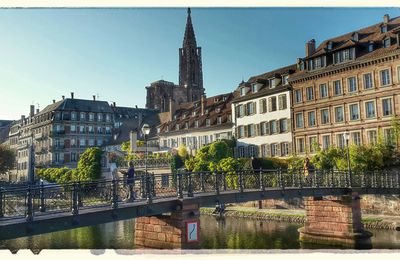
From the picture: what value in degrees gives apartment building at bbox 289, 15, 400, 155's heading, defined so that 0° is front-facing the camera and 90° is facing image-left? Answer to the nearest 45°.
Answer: approximately 45°

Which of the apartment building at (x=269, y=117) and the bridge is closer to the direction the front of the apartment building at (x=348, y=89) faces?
the bridge

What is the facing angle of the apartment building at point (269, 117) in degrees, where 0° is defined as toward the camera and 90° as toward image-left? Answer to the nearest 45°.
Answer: approximately 45°

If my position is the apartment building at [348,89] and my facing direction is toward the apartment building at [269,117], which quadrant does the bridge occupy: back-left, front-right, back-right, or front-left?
back-left

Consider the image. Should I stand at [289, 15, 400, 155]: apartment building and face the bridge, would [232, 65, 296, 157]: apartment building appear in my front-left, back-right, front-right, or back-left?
back-right

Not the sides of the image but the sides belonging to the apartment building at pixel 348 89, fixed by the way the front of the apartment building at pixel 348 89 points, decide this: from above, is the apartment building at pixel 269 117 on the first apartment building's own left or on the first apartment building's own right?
on the first apartment building's own right

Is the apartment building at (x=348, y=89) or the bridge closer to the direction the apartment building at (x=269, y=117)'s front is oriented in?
the bridge
